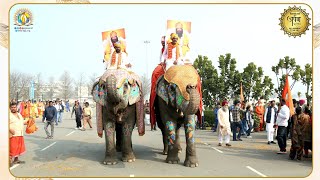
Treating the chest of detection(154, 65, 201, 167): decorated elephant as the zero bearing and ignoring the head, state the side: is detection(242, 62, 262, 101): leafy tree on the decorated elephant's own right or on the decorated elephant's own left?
on the decorated elephant's own left

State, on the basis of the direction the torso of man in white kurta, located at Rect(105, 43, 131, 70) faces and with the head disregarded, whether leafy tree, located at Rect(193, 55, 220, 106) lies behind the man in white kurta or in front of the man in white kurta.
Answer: behind

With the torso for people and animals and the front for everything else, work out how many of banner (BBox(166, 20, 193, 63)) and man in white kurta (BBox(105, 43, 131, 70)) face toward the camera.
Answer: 2

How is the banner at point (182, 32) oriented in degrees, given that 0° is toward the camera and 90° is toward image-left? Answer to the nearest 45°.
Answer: approximately 0°

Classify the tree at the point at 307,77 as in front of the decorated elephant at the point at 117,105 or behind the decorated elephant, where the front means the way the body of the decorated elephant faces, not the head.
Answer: behind

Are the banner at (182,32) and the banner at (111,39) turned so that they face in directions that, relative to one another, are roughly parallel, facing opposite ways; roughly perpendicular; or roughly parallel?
roughly parallel

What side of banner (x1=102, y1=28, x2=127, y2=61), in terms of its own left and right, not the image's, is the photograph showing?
front

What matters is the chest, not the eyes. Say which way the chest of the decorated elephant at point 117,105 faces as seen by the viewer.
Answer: toward the camera

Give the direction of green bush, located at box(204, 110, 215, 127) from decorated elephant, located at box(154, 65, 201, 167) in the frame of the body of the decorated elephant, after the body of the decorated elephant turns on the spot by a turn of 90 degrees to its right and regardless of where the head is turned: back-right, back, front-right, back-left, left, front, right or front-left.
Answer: back-right

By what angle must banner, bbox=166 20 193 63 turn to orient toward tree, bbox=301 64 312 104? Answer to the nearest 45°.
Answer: approximately 135° to its left
